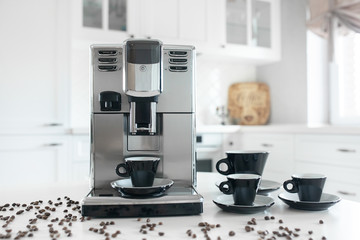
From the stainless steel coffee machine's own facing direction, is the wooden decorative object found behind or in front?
behind

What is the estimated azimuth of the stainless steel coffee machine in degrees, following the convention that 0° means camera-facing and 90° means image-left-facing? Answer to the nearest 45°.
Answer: approximately 0°

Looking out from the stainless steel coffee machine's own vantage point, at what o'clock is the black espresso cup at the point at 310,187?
The black espresso cup is roughly at 10 o'clock from the stainless steel coffee machine.

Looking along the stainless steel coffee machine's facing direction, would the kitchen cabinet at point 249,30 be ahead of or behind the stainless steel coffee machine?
behind
